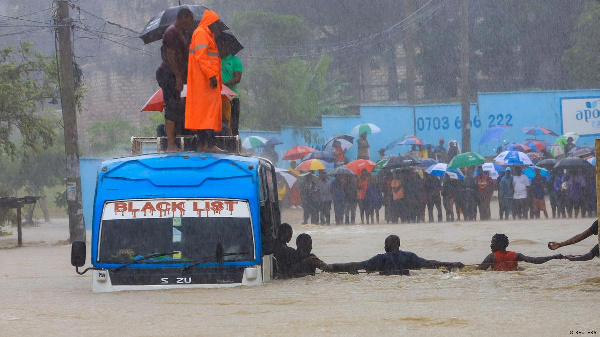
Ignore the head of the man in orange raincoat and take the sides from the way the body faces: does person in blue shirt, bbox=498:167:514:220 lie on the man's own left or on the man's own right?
on the man's own left

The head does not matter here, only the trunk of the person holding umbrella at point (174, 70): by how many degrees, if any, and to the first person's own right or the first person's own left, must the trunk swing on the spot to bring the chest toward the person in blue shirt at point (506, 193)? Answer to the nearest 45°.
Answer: approximately 45° to the first person's own left

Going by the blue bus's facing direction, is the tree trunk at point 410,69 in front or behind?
behind

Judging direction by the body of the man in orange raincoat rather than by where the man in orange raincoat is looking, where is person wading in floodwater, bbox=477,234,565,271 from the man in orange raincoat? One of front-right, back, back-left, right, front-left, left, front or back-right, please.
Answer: front

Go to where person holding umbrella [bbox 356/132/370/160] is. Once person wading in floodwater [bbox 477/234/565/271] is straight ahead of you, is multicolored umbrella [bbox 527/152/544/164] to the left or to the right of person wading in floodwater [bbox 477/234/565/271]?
left

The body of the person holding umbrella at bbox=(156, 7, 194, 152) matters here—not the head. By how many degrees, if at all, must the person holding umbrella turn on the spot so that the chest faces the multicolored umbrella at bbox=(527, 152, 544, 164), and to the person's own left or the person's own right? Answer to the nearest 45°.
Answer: approximately 45° to the person's own left

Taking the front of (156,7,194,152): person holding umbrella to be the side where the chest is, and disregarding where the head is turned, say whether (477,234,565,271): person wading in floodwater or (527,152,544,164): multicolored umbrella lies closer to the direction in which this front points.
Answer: the person wading in floodwater

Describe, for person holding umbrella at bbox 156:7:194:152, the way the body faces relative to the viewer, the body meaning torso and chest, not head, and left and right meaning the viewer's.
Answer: facing to the right of the viewer

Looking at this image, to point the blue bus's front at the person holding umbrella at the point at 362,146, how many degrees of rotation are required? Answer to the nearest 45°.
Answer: approximately 180°

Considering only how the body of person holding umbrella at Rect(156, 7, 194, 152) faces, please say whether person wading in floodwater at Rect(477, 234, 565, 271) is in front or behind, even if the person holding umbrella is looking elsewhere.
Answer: in front

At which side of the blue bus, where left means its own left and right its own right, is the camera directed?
front

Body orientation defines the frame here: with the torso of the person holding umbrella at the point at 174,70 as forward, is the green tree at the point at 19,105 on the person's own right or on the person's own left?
on the person's own left

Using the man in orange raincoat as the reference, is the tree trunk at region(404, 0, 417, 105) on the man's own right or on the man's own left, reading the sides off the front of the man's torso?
on the man's own left
